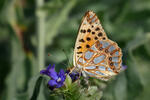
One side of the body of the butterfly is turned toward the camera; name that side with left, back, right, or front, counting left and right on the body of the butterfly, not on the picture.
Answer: left
